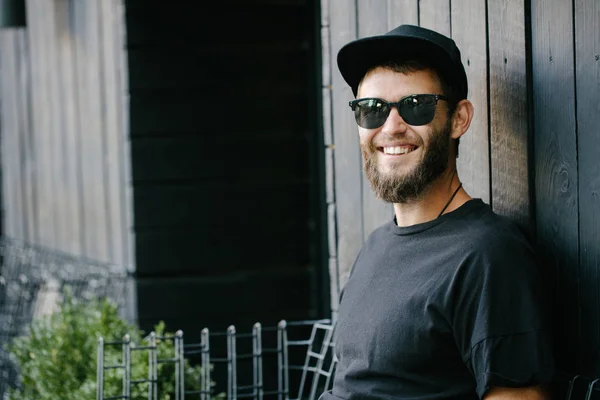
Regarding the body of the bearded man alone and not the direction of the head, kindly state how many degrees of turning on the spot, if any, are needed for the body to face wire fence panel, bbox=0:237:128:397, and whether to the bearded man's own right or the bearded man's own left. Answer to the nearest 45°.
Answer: approximately 90° to the bearded man's own right

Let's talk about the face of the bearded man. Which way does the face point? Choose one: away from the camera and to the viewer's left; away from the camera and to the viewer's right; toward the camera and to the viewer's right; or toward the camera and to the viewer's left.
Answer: toward the camera and to the viewer's left

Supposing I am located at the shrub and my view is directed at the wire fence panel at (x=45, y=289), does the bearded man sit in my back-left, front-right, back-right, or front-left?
back-right

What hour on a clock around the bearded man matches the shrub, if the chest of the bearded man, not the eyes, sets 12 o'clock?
The shrub is roughly at 3 o'clock from the bearded man.

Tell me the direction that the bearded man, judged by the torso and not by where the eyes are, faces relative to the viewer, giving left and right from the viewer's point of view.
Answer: facing the viewer and to the left of the viewer
